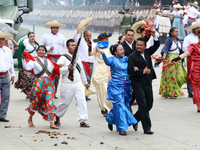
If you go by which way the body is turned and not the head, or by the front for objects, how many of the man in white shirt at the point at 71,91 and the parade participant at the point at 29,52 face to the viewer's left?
0

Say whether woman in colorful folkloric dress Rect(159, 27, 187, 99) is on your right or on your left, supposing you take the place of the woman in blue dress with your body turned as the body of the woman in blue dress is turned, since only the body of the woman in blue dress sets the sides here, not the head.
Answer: on your left

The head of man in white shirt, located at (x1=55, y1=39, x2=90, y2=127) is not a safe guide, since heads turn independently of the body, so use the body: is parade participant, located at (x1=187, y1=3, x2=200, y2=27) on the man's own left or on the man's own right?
on the man's own left

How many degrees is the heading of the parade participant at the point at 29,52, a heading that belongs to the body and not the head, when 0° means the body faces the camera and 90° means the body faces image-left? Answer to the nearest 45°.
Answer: approximately 315°

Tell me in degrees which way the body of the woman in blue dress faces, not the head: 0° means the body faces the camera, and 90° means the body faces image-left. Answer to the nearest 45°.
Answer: approximately 315°

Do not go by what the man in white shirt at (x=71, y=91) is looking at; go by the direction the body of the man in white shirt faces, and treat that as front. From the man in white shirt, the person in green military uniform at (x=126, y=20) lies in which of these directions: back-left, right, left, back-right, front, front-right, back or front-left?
back-left

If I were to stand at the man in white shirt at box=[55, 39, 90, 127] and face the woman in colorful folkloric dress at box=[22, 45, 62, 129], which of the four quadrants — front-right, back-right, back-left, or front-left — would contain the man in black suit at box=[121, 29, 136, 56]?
back-right

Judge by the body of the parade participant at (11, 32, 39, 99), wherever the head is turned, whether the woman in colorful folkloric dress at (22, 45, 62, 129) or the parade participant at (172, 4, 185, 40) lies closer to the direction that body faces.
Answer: the woman in colorful folkloric dress

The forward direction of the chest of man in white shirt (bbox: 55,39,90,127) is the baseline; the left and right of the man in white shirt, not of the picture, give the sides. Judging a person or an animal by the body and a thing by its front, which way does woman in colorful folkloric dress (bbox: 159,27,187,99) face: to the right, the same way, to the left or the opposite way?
the same way

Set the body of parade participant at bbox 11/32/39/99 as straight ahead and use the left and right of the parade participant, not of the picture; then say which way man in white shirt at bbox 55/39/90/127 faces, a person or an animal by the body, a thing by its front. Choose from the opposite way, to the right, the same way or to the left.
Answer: the same way

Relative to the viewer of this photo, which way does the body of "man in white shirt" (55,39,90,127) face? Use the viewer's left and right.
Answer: facing the viewer and to the right of the viewer

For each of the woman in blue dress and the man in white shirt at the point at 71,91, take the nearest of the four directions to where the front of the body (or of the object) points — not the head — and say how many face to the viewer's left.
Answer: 0

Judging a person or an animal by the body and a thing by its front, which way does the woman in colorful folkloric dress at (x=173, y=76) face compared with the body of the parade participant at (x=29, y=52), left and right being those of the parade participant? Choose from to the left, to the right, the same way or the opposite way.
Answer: the same way

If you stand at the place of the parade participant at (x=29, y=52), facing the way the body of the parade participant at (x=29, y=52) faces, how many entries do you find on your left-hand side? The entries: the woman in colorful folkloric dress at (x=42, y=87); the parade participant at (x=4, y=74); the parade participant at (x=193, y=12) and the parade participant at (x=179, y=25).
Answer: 2

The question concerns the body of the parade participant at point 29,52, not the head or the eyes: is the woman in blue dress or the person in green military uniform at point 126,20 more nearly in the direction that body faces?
the woman in blue dress

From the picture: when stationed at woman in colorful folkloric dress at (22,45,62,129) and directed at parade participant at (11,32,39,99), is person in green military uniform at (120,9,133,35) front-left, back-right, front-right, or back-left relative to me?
front-right

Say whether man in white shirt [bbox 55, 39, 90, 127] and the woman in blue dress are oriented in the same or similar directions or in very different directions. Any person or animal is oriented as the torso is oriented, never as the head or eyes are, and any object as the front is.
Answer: same or similar directions

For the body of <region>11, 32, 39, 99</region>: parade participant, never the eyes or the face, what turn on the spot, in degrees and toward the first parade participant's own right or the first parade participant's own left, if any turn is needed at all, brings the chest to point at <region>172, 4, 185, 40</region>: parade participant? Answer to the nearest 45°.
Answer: approximately 90° to the first parade participant's own left
